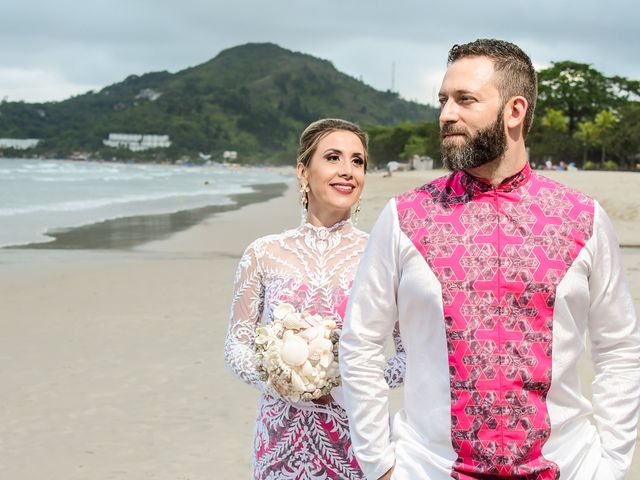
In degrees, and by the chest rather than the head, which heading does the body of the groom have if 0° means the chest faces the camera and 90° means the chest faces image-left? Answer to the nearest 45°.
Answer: approximately 0°

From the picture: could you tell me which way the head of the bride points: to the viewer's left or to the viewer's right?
to the viewer's right

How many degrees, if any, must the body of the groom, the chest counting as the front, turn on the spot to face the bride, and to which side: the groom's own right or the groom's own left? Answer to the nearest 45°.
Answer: approximately 135° to the groom's own right
